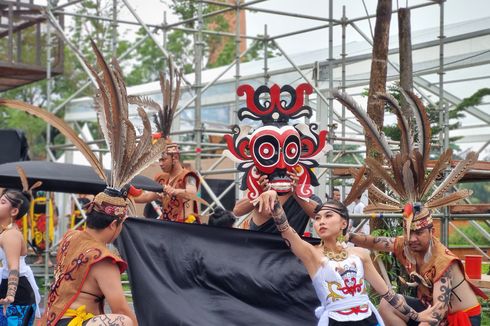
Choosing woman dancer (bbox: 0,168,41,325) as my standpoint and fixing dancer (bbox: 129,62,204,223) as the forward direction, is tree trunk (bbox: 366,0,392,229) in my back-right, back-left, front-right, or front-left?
front-right

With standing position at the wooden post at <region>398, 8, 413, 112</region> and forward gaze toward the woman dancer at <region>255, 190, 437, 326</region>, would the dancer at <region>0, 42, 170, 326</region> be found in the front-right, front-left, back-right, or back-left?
front-right

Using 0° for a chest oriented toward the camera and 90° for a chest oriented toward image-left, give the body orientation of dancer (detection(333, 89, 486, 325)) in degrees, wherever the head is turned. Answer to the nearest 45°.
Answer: approximately 45°

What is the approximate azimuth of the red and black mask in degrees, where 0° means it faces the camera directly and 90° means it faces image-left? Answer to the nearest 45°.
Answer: approximately 0°

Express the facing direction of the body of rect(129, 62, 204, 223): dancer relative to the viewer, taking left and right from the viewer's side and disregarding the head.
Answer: facing the viewer and to the left of the viewer

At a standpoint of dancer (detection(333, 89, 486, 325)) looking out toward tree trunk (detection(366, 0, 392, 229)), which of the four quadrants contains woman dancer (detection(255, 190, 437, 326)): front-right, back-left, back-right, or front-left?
back-left

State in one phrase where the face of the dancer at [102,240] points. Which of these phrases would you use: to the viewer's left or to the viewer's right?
to the viewer's right

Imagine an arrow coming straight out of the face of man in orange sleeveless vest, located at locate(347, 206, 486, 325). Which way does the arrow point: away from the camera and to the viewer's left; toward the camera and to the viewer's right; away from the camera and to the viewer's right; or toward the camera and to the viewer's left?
toward the camera and to the viewer's left

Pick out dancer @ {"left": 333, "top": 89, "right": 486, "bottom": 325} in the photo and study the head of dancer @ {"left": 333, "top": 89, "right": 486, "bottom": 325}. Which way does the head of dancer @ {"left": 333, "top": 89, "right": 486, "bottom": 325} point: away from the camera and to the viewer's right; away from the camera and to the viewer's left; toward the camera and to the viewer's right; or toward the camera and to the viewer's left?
toward the camera and to the viewer's left
